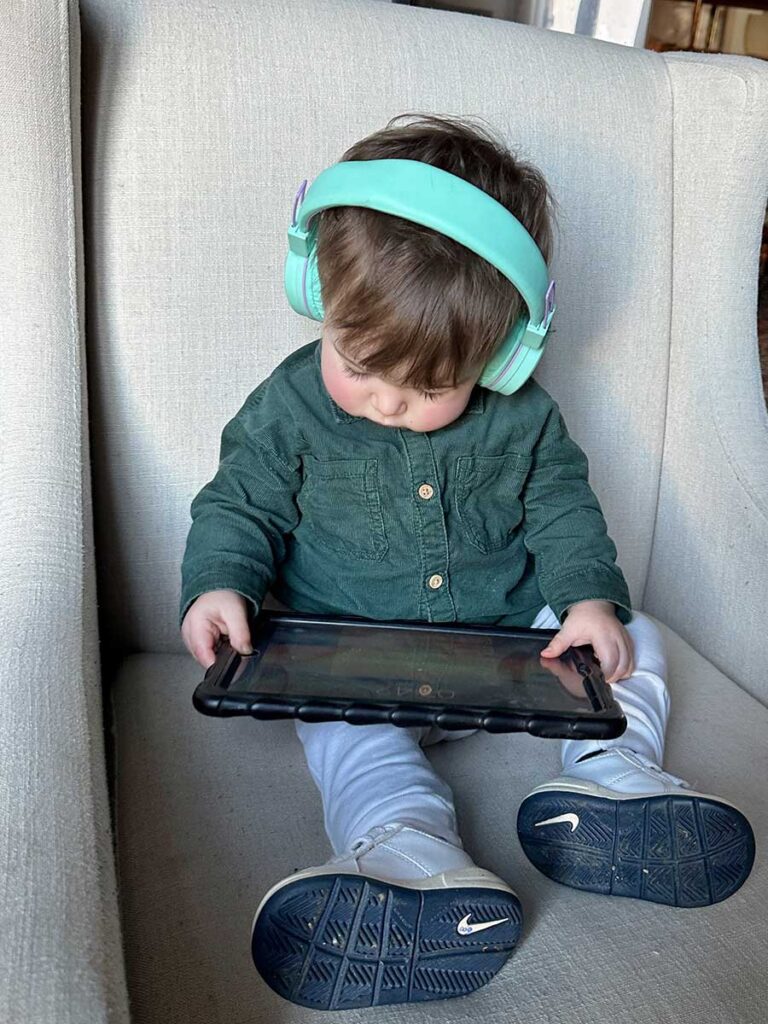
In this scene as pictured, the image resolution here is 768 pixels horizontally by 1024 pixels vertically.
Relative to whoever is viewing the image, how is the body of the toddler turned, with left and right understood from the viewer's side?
facing the viewer
